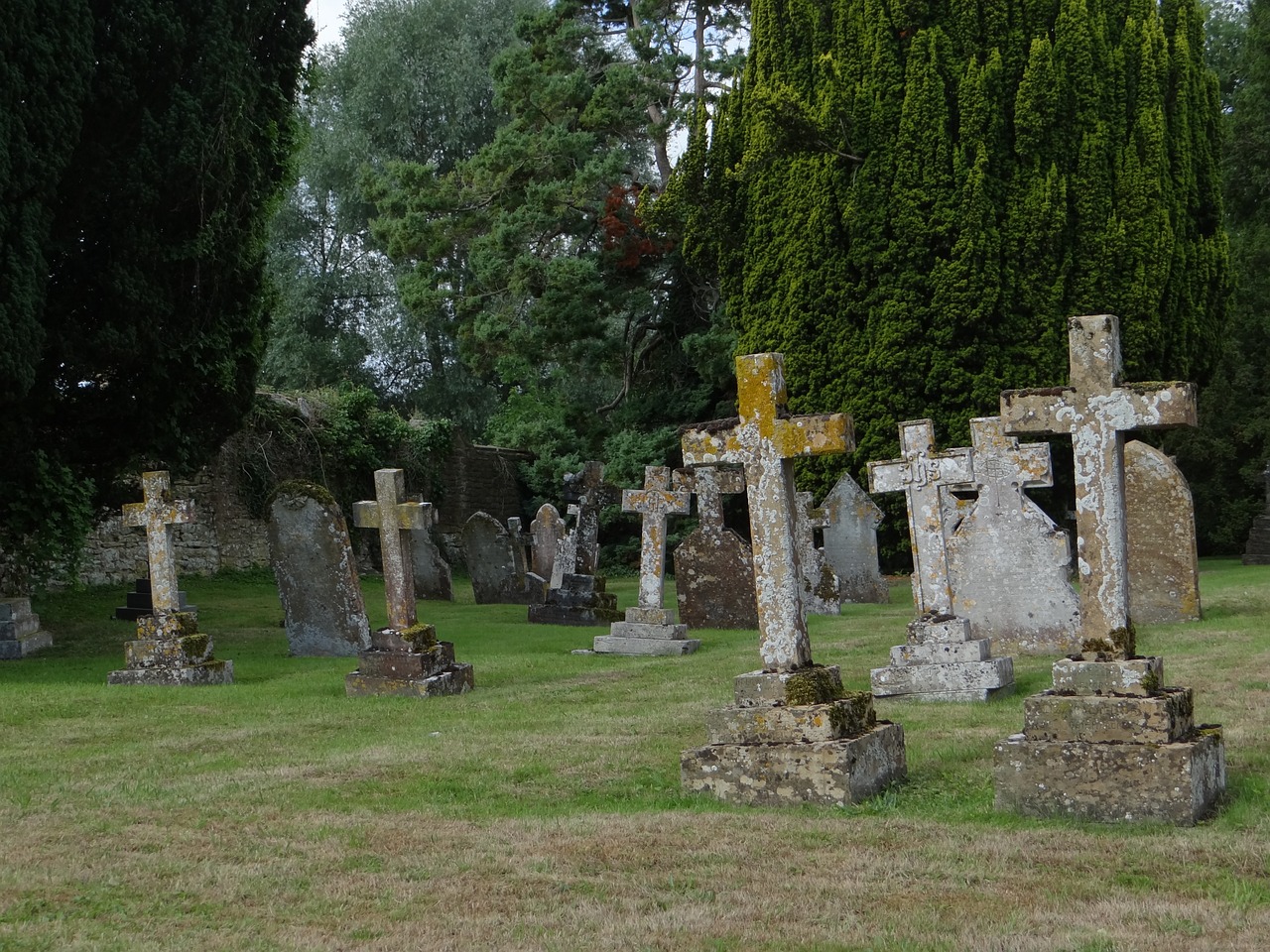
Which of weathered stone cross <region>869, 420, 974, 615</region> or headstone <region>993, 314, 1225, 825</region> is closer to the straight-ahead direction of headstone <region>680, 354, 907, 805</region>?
the headstone

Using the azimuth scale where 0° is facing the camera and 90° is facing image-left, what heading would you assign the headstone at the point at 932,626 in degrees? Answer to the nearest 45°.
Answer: approximately 0°

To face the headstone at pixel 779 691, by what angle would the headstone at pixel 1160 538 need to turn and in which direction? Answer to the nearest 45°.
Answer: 0° — it already faces it

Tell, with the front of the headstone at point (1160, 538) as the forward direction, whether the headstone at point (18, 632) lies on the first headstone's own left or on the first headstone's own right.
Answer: on the first headstone's own right

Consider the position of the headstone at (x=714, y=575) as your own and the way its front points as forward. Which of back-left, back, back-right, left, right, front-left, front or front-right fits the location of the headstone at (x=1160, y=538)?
front-left

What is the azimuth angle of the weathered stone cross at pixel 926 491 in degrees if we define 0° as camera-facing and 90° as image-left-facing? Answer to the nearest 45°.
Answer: approximately 0°

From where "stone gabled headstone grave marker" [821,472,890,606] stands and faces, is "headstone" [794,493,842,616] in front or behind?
in front

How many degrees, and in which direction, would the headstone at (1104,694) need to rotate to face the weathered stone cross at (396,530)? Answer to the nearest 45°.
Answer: approximately 135° to its right
